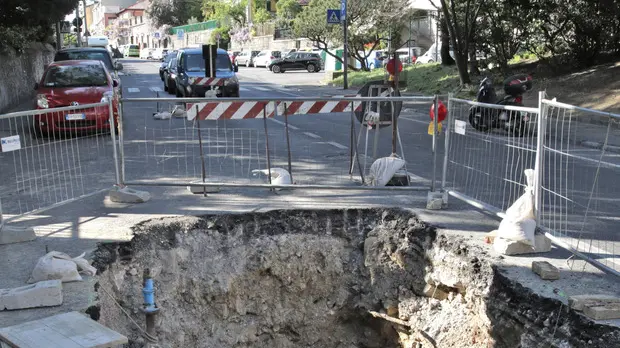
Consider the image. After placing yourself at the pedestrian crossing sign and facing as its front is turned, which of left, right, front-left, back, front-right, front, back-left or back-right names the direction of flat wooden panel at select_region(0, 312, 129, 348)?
front

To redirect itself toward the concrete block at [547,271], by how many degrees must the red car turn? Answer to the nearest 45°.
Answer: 0° — it already faces it

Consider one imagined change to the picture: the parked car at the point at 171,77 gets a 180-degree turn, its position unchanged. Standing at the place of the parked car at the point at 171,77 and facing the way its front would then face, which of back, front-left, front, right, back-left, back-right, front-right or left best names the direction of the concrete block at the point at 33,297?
back

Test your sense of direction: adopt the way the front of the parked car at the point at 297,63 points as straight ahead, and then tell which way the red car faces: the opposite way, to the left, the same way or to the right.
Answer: to the left

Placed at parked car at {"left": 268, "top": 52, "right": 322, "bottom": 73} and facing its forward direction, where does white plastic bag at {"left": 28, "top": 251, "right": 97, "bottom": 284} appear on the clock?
The white plastic bag is roughly at 9 o'clock from the parked car.

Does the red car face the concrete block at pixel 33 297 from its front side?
yes

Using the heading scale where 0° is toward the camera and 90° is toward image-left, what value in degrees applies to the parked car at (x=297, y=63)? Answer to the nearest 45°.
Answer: approximately 90°

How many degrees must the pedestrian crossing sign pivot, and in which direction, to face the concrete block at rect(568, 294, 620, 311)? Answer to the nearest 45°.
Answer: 0° — it already faces it

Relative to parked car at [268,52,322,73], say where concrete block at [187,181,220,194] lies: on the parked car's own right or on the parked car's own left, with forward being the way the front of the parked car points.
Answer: on the parked car's own left

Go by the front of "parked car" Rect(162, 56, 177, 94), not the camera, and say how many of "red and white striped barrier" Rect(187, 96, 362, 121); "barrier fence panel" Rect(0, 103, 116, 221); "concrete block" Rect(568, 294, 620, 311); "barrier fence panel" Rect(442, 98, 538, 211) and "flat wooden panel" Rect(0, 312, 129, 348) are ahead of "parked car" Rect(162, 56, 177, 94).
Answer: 5

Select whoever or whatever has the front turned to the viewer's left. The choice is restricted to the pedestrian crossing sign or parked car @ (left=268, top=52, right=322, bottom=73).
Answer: the parked car

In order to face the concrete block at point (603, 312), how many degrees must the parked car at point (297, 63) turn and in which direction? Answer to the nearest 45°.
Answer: approximately 90° to its left

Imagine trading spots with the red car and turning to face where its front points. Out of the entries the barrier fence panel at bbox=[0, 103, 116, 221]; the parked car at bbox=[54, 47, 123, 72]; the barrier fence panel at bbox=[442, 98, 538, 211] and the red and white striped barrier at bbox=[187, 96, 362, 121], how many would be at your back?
1

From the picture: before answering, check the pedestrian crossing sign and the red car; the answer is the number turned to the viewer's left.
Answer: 0

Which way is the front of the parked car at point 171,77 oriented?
toward the camera

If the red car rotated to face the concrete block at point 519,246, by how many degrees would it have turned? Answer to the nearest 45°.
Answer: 0° — it already faces it
